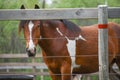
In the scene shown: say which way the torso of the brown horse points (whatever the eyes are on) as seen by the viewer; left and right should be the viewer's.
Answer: facing the viewer and to the left of the viewer

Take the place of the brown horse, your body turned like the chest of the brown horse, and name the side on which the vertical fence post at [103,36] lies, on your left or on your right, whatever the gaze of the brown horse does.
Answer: on your left
